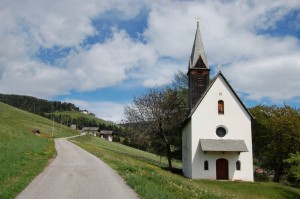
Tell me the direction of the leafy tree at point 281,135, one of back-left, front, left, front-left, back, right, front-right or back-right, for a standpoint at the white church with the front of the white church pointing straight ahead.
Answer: back-left

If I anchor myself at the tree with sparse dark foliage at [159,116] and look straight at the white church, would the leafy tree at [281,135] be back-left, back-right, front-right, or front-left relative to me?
front-left

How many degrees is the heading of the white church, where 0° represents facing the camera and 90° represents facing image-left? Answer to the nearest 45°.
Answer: approximately 0°

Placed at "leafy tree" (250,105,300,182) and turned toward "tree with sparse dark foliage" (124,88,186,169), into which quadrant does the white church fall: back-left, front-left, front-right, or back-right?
front-left

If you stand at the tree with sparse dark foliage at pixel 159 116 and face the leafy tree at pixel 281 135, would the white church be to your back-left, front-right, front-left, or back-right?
front-right

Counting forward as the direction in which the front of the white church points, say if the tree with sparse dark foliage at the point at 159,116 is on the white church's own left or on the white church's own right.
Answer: on the white church's own right
